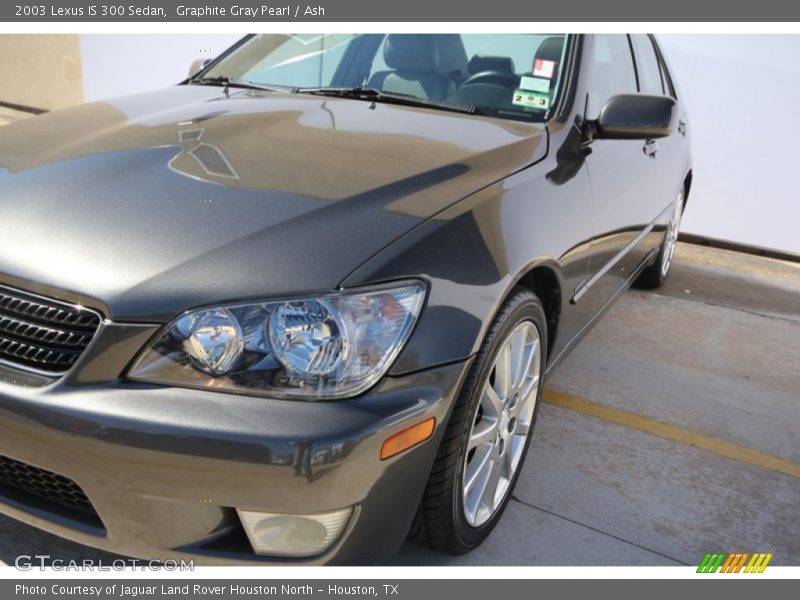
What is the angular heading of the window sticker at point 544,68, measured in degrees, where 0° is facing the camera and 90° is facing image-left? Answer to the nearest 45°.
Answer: approximately 0°

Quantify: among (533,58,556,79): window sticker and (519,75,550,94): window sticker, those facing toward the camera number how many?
2
